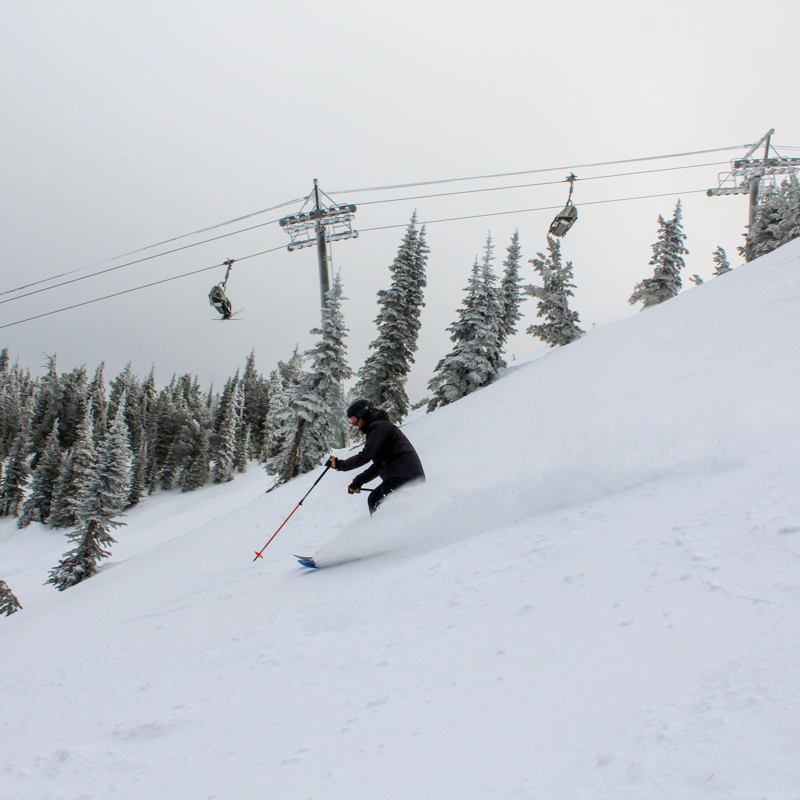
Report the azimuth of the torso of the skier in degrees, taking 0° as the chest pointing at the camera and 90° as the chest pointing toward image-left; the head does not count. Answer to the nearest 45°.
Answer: approximately 90°

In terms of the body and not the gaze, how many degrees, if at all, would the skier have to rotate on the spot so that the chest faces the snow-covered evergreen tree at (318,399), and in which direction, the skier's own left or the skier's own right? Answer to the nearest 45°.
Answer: approximately 90° to the skier's own right

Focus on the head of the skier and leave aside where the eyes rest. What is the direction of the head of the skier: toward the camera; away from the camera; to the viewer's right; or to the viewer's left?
to the viewer's left

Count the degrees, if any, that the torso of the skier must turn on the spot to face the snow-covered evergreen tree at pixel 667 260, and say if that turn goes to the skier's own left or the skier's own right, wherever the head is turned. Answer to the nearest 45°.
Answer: approximately 135° to the skier's own right

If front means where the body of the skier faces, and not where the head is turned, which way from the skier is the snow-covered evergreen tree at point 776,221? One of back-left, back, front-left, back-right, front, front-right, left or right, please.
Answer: back-right

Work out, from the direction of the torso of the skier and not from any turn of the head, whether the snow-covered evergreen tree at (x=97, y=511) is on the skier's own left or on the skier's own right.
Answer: on the skier's own right

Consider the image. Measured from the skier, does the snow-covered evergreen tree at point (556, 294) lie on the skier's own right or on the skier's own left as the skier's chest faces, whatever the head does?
on the skier's own right

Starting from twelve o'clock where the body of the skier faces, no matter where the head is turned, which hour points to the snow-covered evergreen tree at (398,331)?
The snow-covered evergreen tree is roughly at 3 o'clock from the skier.
